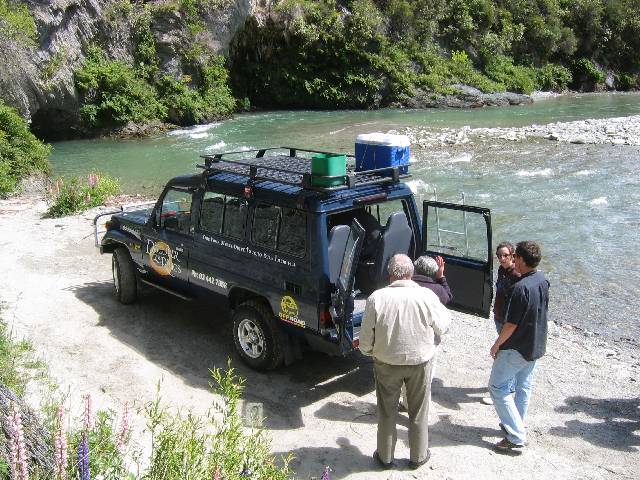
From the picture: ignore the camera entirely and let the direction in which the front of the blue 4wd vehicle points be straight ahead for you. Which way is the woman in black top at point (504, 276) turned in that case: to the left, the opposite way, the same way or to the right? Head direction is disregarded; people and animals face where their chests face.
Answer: to the left

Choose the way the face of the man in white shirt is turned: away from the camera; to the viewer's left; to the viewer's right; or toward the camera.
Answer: away from the camera

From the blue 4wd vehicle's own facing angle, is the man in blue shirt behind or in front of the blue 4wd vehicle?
behind

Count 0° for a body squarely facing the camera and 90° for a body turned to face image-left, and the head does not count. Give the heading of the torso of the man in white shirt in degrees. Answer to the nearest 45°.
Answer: approximately 180°

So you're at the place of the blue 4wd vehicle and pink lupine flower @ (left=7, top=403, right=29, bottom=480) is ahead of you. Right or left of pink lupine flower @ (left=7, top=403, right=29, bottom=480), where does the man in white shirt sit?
left

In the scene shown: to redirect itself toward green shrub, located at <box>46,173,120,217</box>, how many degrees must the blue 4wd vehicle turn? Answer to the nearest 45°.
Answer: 0° — it already faces it

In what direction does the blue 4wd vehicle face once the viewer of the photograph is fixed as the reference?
facing away from the viewer and to the left of the viewer

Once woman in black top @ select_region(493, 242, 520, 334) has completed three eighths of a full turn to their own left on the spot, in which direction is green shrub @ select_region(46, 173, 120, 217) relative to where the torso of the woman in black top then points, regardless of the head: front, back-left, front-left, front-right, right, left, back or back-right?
back-left

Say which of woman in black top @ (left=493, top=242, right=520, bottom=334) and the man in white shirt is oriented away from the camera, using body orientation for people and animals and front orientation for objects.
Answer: the man in white shirt

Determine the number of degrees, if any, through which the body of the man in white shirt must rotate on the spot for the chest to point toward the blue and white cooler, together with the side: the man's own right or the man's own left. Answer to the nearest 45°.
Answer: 0° — they already face it

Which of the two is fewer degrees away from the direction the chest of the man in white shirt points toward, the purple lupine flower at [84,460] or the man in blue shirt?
the man in blue shirt

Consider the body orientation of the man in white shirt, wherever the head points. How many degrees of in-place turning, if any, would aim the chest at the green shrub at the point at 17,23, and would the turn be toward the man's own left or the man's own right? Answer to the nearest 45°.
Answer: approximately 45° to the man's own left

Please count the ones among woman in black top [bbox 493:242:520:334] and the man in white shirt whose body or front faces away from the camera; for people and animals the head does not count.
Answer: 1
